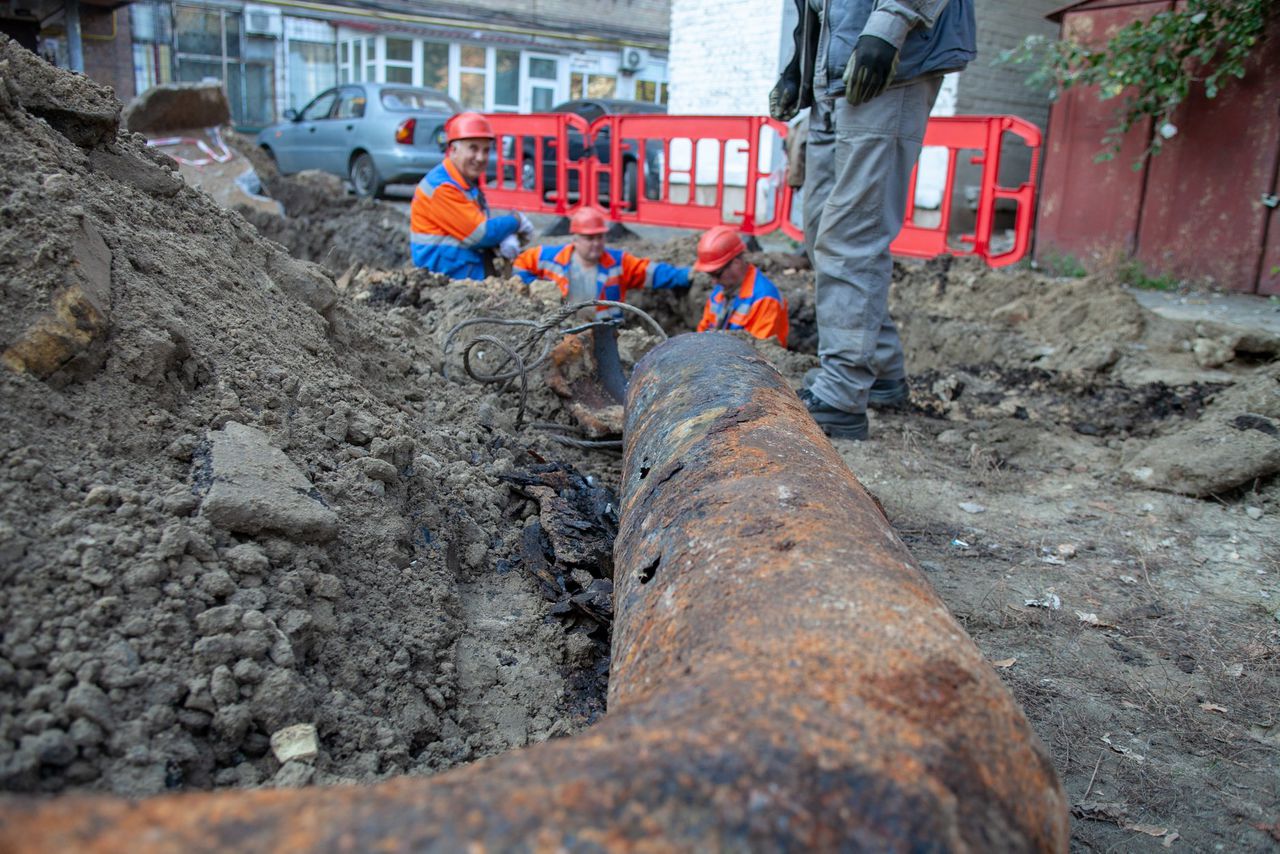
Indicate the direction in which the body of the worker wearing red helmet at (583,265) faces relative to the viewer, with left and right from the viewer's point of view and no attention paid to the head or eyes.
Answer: facing the viewer

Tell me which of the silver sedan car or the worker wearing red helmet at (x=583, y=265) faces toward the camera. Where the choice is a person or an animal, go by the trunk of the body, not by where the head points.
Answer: the worker wearing red helmet

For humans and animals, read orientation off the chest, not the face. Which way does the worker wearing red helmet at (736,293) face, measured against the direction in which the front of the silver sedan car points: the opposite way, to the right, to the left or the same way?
to the left

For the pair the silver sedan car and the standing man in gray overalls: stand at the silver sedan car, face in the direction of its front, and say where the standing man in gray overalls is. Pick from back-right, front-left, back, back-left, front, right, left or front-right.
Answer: back-left

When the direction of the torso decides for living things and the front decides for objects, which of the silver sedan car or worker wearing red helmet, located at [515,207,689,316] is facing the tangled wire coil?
the worker wearing red helmet

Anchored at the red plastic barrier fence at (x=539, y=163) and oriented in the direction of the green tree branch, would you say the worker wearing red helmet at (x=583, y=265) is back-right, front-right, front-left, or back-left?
front-right

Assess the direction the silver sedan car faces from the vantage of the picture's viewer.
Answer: facing away from the viewer and to the left of the viewer

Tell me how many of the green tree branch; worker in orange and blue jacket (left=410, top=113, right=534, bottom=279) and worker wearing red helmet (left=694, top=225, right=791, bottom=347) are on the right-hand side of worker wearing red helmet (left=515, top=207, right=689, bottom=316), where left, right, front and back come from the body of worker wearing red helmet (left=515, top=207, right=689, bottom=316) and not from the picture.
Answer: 1

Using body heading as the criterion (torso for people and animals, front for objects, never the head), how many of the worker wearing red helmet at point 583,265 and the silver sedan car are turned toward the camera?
1

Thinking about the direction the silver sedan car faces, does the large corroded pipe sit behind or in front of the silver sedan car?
behind

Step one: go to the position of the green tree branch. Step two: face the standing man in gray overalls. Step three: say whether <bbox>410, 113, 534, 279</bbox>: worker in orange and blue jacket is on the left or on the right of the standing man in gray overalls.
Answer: right

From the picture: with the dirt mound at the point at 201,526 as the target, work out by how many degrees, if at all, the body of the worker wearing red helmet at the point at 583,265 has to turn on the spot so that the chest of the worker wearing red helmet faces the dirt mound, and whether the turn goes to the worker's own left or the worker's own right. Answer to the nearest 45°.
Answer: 0° — they already face it

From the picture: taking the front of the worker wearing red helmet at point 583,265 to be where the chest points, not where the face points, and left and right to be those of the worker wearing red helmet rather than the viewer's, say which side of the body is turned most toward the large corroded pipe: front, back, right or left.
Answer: front

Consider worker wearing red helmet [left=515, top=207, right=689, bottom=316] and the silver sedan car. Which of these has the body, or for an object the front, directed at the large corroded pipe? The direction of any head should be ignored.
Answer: the worker wearing red helmet

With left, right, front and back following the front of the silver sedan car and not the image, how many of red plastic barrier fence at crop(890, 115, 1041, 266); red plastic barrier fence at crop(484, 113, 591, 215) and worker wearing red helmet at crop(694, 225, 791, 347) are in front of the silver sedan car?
0
